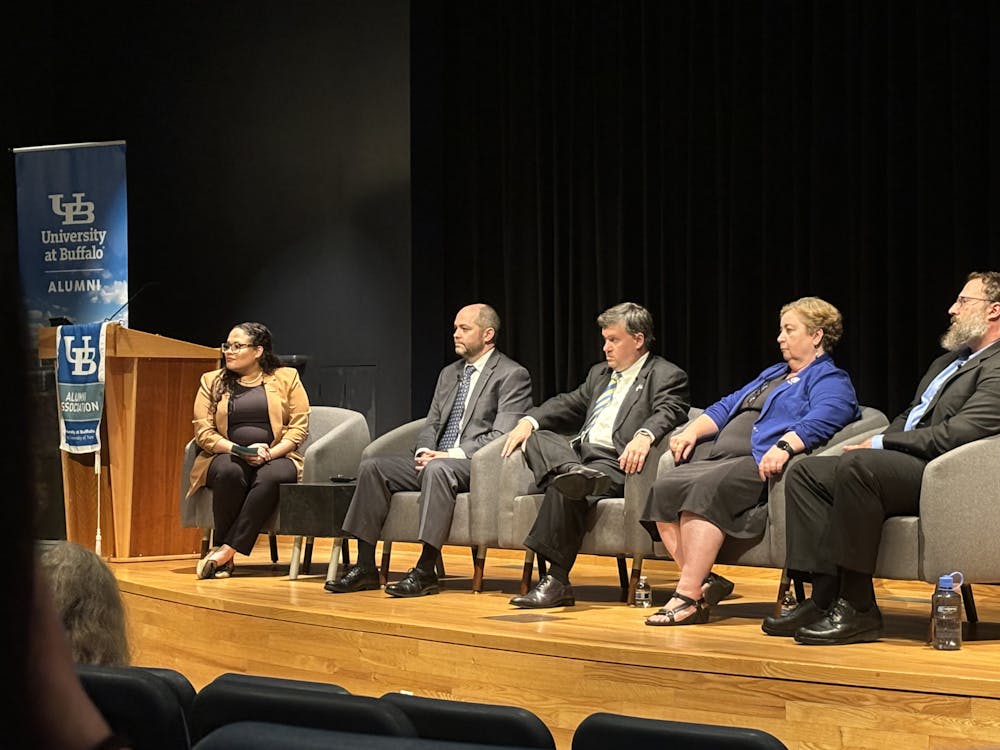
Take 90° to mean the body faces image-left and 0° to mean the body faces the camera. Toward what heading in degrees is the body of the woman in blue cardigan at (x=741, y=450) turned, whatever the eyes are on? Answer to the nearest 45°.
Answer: approximately 45°

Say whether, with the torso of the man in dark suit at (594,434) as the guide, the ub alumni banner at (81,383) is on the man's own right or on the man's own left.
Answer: on the man's own right

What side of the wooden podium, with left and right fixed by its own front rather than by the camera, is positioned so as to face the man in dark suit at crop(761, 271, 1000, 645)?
left

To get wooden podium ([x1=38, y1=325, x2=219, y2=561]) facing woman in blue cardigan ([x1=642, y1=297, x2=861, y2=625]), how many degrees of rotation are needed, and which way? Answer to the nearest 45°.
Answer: approximately 90° to its left

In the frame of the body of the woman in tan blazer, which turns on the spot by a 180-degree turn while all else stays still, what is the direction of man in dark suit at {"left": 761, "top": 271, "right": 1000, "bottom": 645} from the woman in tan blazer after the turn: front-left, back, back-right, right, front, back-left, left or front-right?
back-right

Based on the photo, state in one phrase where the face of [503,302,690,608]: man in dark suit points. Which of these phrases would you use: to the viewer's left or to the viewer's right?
to the viewer's left

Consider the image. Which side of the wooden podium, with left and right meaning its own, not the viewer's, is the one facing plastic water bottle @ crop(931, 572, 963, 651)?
left

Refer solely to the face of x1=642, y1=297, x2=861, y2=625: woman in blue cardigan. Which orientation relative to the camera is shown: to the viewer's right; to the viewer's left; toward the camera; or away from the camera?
to the viewer's left

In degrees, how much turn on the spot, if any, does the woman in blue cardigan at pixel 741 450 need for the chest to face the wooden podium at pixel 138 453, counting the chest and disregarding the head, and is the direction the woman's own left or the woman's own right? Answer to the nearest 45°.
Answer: approximately 90° to the woman's own right

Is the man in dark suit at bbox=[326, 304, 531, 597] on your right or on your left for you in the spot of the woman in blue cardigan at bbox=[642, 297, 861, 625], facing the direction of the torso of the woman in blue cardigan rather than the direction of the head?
on your right

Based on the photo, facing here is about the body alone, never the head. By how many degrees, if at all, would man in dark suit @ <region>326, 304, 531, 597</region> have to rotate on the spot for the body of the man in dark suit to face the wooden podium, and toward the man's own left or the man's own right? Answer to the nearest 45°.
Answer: approximately 90° to the man's own right

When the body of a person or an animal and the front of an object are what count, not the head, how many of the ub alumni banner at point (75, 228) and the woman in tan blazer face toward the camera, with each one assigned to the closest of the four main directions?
2

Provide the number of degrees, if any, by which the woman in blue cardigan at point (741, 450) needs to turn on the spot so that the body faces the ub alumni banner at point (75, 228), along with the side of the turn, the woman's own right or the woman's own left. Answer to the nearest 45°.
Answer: approximately 90° to the woman's own right

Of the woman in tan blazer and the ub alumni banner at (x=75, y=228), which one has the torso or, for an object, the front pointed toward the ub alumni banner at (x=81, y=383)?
the ub alumni banner at (x=75, y=228)
